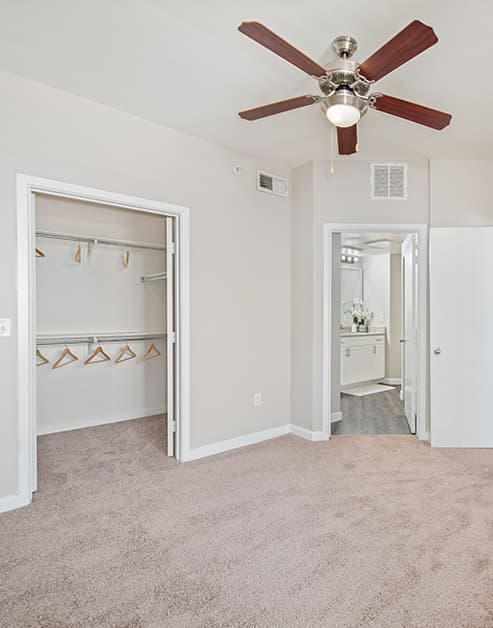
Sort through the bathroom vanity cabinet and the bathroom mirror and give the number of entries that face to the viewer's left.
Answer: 0

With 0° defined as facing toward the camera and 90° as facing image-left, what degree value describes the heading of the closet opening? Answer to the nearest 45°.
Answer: approximately 315°

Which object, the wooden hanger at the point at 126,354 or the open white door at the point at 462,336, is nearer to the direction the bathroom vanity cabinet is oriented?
the open white door

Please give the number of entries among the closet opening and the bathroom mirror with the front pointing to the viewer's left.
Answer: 0

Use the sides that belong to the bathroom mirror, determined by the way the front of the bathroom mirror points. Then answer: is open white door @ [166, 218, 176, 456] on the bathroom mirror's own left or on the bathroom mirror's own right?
on the bathroom mirror's own right

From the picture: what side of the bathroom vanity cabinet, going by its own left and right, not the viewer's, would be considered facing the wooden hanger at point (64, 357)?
right

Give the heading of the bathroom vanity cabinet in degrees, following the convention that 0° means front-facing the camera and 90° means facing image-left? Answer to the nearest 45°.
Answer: approximately 315°

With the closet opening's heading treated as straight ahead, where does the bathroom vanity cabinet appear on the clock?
The bathroom vanity cabinet is roughly at 10 o'clock from the closet opening.

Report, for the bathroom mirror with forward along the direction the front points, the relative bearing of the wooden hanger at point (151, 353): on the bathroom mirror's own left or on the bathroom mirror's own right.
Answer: on the bathroom mirror's own right

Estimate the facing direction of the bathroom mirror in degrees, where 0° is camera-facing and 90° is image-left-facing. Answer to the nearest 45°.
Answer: approximately 315°

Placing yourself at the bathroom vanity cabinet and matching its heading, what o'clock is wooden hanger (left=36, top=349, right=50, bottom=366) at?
The wooden hanger is roughly at 3 o'clock from the bathroom vanity cabinet.

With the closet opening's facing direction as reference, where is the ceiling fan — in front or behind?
in front

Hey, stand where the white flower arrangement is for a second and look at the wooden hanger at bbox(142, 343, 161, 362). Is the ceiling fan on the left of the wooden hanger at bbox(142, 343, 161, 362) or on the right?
left
